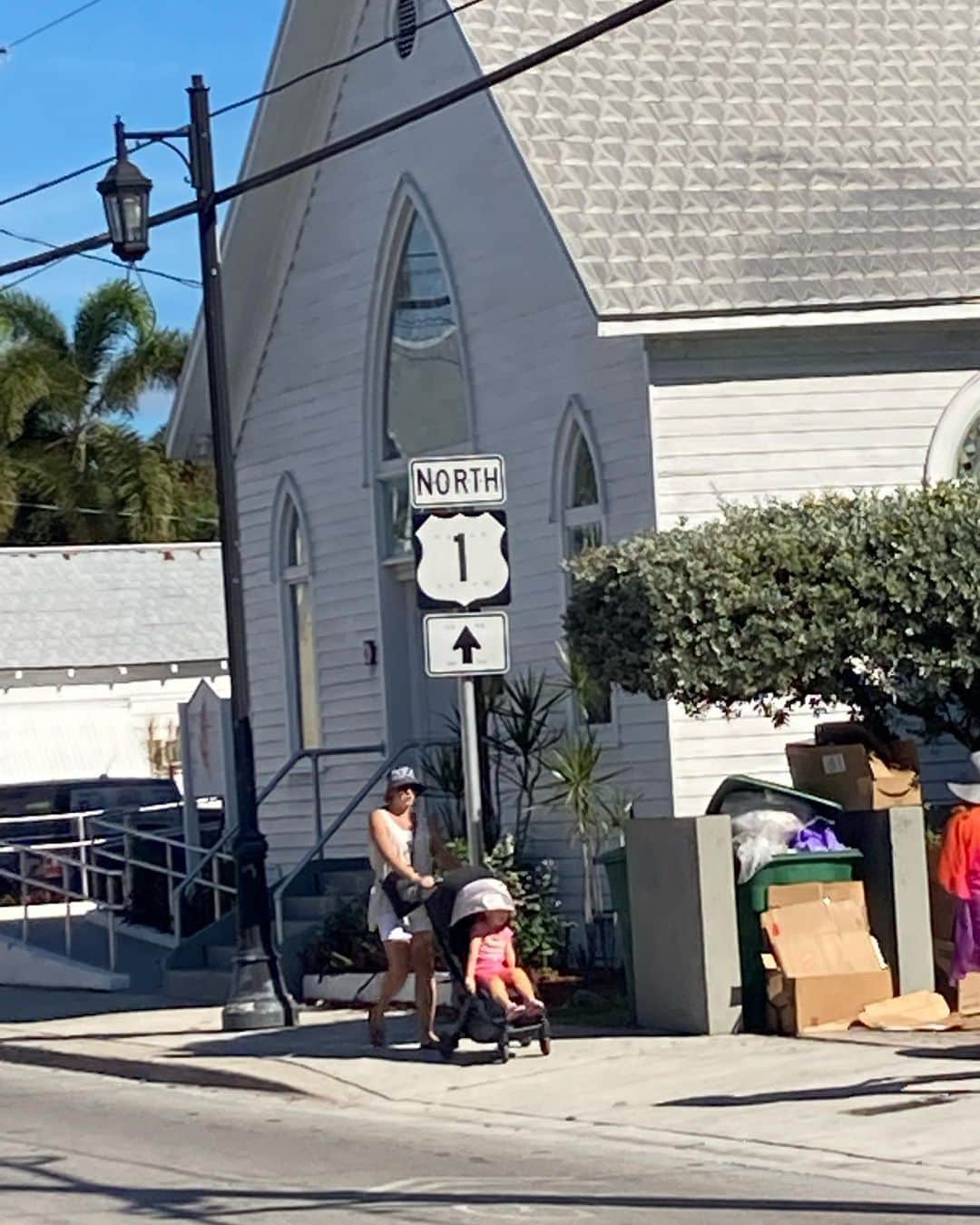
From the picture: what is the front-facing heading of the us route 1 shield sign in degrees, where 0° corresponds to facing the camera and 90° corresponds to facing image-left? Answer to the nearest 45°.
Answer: approximately 0°

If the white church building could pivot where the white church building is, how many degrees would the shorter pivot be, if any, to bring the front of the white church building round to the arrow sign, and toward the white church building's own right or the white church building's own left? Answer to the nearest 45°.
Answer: approximately 45° to the white church building's own left

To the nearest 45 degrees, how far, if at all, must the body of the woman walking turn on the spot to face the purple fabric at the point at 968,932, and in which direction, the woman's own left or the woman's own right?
approximately 45° to the woman's own left

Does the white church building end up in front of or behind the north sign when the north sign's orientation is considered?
behind

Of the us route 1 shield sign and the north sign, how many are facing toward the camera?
2

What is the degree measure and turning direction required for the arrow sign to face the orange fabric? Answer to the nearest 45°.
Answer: approximately 90° to its left

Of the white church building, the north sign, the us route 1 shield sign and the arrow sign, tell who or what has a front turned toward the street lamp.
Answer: the white church building

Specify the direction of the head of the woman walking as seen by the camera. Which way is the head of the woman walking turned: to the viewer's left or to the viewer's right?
to the viewer's right

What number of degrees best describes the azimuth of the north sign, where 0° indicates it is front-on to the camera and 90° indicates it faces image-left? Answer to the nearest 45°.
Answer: approximately 0°

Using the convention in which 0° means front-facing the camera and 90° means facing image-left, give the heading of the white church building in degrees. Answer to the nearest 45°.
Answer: approximately 45°
